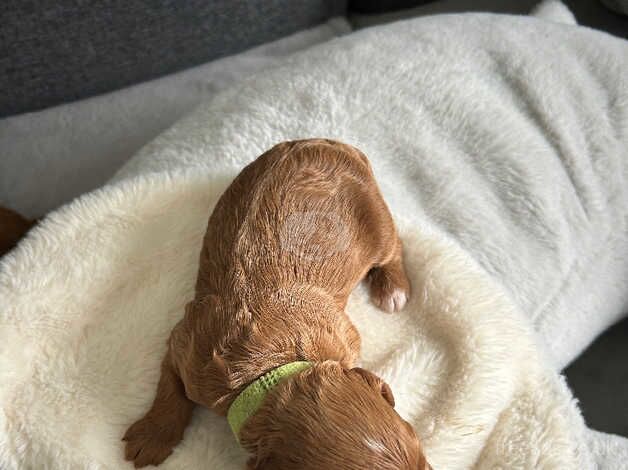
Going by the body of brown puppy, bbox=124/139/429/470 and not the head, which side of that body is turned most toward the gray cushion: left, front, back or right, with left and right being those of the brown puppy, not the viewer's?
back

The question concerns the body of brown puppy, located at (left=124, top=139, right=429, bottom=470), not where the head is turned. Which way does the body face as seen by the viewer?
toward the camera
